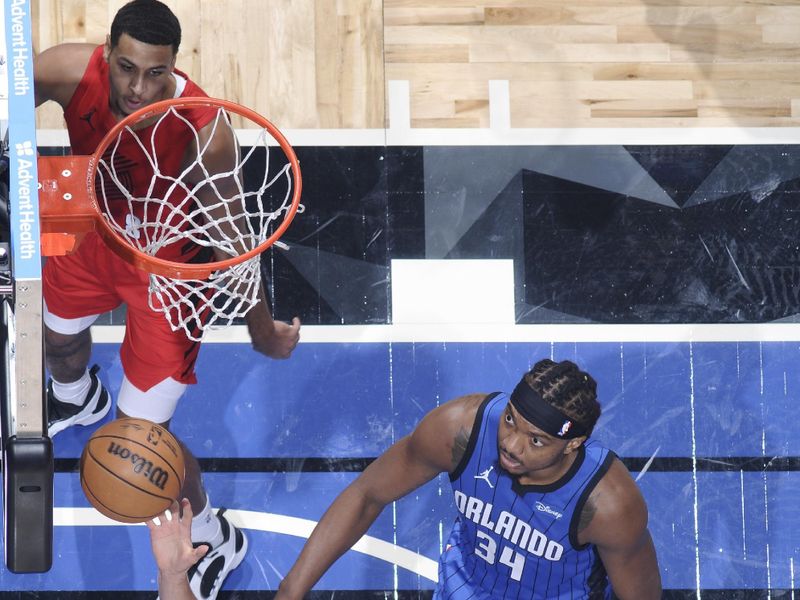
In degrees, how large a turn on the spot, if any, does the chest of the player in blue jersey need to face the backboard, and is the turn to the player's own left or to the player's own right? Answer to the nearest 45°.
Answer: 0° — they already face it

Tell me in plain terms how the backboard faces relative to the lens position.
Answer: facing to the right of the viewer

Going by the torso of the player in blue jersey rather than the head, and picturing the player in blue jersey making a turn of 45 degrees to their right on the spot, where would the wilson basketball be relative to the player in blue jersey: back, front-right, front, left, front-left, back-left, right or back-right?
front

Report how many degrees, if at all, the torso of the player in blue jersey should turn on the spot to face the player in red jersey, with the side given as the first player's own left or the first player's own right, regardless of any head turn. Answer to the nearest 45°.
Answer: approximately 45° to the first player's own right

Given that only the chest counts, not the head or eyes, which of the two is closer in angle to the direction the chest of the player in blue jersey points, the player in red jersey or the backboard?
the backboard

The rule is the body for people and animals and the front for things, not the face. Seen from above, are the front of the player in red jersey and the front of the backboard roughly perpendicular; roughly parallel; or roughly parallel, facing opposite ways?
roughly perpendicular

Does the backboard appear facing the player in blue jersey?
yes
